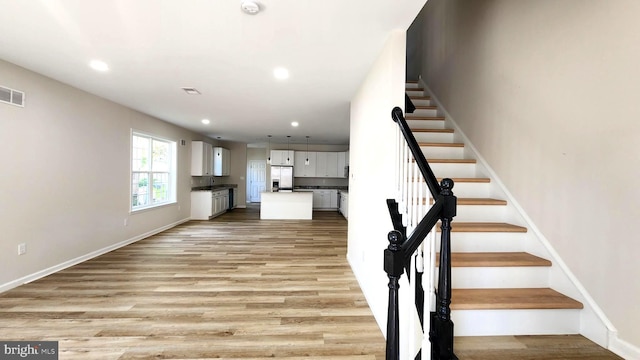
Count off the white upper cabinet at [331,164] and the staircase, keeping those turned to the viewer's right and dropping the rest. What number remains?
0

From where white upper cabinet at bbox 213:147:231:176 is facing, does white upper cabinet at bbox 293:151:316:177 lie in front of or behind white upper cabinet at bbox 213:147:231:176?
in front

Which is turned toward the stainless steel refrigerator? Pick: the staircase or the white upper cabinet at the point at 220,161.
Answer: the white upper cabinet

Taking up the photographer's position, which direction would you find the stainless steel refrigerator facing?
facing the viewer

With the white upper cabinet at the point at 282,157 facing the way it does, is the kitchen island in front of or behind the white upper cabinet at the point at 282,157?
in front

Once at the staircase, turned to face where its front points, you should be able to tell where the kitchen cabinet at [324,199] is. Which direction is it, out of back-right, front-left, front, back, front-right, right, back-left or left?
back-right

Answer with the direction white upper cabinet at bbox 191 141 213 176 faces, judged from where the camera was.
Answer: facing to the right of the viewer

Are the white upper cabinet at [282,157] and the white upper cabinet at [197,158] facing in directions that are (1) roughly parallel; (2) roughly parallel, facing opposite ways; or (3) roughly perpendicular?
roughly perpendicular

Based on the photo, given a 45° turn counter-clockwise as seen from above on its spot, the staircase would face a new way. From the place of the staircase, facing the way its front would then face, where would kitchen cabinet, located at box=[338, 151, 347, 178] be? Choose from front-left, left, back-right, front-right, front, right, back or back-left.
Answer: back

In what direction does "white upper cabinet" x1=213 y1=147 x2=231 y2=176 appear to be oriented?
to the viewer's right

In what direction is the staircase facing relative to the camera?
toward the camera

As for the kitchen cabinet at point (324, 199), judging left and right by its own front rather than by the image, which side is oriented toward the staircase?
front

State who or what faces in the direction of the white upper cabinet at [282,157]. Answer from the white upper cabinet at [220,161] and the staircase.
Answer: the white upper cabinet at [220,161]

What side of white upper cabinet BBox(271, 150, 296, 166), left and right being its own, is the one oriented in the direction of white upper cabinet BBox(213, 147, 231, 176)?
right

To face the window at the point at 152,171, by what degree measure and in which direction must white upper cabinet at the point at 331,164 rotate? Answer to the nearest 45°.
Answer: approximately 45° to its right

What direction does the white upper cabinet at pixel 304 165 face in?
toward the camera
